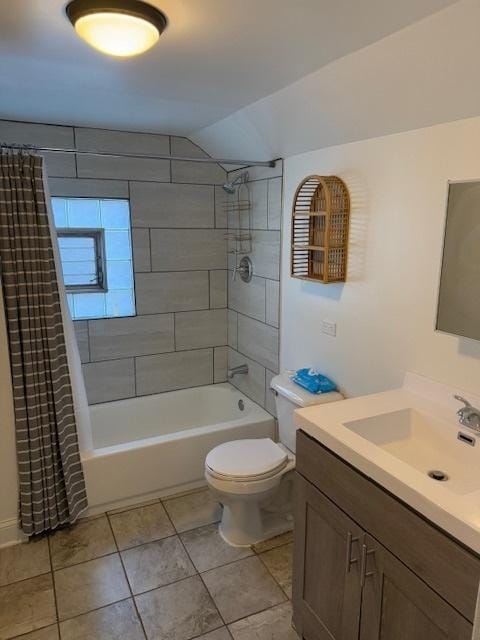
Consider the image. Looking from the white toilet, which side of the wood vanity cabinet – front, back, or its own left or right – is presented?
right

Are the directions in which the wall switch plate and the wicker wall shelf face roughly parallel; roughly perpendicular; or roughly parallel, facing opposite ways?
roughly parallel

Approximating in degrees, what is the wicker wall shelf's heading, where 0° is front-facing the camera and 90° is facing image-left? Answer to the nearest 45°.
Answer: approximately 45°

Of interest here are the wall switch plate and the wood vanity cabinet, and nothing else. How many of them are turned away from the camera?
0

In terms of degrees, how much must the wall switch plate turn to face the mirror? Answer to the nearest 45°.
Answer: approximately 90° to its left

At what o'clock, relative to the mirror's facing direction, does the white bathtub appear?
The white bathtub is roughly at 2 o'clock from the mirror.

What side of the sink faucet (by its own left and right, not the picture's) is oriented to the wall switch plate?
right

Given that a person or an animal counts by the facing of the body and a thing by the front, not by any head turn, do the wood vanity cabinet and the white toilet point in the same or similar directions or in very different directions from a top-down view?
same or similar directions

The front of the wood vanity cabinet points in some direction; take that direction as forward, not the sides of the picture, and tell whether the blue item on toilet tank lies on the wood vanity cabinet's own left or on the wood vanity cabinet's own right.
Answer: on the wood vanity cabinet's own right

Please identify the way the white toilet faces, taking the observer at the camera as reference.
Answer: facing the viewer and to the left of the viewer
